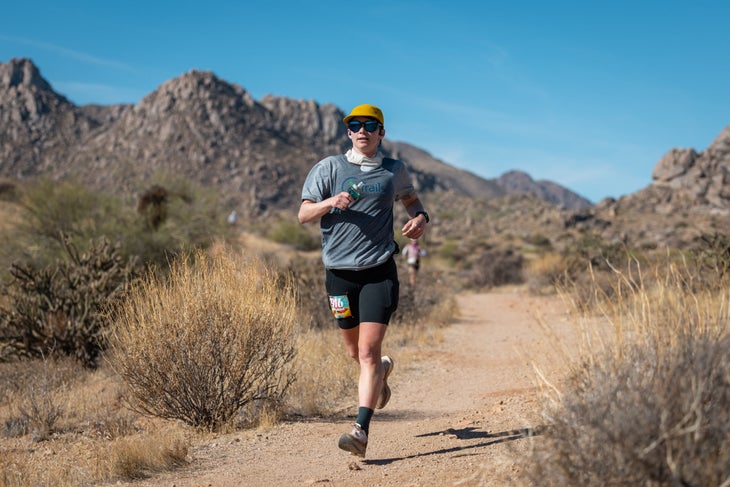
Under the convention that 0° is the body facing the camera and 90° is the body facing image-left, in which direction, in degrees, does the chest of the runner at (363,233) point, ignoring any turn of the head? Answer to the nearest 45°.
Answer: approximately 0°

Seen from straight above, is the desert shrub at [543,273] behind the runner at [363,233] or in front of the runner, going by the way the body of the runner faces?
behind

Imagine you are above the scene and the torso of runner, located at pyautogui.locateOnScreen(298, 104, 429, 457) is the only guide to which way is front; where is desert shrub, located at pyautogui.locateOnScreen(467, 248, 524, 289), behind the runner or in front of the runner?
behind

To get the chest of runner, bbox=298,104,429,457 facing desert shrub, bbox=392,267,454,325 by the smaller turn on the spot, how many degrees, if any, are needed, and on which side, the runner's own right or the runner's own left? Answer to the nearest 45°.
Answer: approximately 180°

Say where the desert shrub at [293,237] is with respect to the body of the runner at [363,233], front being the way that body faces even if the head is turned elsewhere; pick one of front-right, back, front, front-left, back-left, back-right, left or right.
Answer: back

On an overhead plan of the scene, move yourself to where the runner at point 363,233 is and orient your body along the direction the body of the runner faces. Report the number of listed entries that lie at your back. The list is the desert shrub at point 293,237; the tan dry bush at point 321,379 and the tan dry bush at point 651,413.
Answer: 2

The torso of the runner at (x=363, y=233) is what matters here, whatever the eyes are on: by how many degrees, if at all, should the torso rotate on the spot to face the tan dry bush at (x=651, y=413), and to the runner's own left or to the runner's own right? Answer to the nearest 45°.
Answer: approximately 45° to the runner's own left

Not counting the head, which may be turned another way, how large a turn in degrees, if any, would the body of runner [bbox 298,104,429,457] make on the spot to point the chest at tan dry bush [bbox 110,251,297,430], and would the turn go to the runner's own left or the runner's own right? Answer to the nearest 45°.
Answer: approximately 135° to the runner's own right
